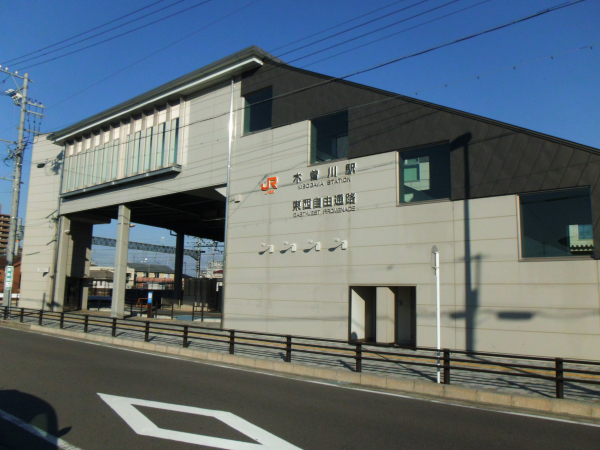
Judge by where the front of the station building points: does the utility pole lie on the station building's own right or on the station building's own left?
on the station building's own right
